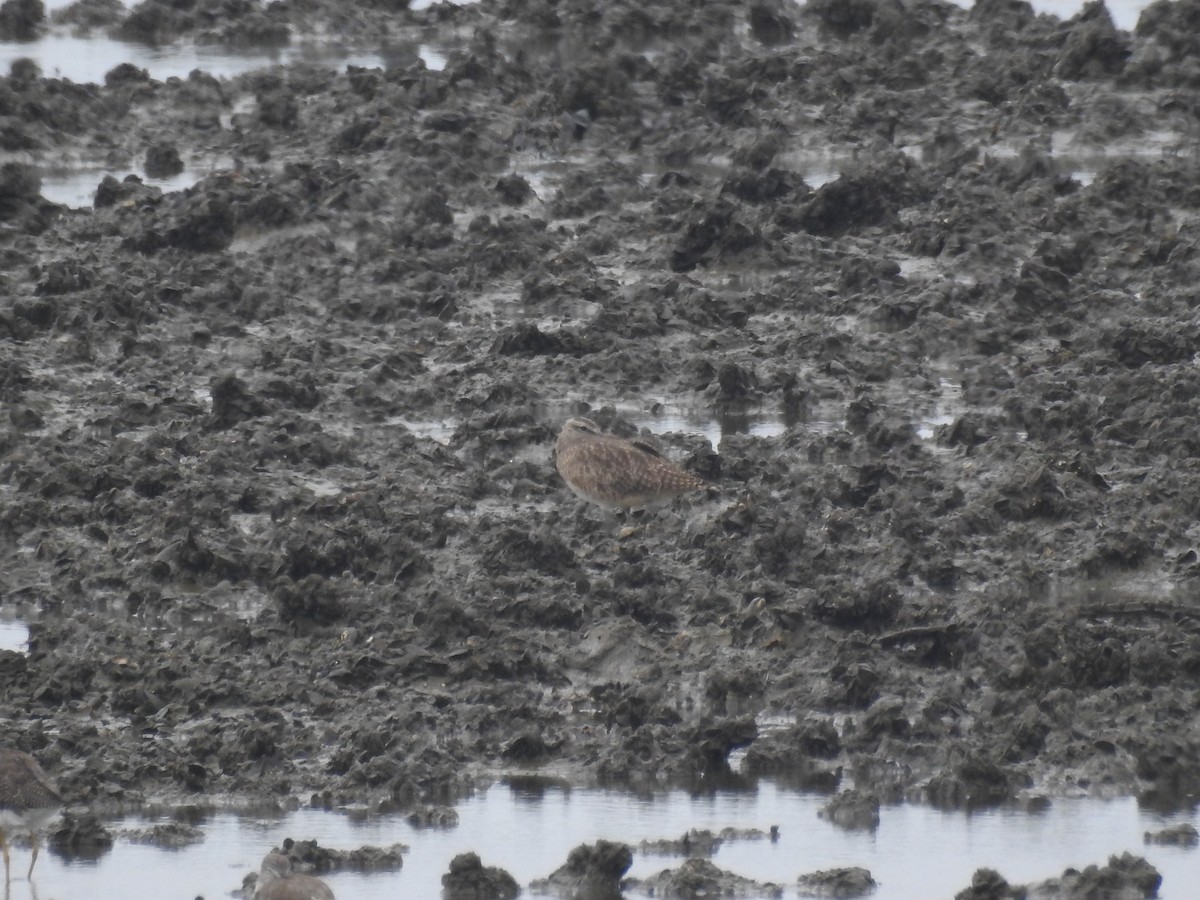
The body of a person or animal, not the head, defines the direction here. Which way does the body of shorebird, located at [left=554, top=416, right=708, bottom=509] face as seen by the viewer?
to the viewer's left

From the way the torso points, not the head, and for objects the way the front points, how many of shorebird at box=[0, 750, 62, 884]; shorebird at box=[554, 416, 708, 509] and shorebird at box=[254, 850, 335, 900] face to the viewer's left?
3

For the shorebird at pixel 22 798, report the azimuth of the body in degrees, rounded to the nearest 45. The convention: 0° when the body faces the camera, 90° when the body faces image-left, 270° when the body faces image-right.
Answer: approximately 90°

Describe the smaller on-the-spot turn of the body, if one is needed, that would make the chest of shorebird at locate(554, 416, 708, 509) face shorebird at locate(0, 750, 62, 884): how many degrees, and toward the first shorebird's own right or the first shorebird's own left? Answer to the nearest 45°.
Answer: approximately 45° to the first shorebird's own left

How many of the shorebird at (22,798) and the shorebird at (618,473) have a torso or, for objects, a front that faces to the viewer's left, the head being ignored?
2

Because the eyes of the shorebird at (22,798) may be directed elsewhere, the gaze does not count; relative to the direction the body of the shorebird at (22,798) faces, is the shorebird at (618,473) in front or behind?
behind

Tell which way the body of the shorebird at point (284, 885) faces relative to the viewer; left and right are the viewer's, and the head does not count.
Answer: facing to the left of the viewer

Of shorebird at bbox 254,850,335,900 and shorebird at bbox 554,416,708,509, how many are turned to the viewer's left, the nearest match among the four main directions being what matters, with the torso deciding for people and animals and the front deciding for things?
2

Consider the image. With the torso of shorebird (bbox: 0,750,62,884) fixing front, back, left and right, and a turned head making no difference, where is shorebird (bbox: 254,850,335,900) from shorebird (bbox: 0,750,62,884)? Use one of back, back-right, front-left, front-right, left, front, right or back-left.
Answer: back-left

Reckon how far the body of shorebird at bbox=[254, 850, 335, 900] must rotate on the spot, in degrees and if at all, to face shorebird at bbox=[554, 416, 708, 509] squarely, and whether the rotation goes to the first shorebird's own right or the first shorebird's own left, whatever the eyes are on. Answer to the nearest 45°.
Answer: approximately 135° to the first shorebird's own right

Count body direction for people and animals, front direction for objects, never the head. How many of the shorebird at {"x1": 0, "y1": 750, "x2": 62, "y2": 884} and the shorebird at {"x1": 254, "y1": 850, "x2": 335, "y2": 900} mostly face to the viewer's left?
2
